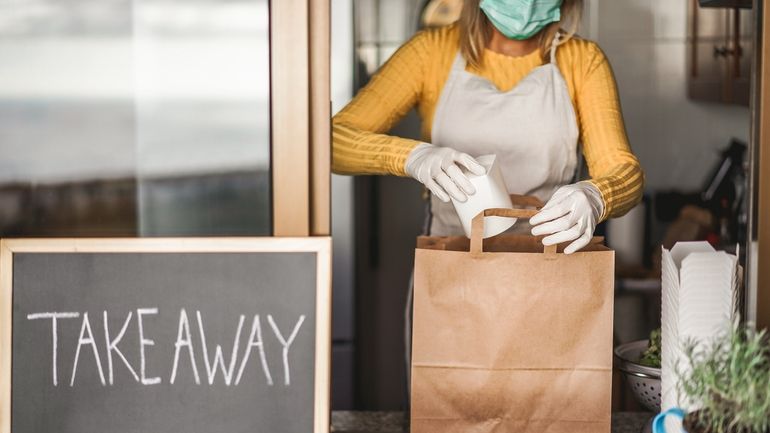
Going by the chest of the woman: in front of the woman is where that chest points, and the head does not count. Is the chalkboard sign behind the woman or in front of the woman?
in front

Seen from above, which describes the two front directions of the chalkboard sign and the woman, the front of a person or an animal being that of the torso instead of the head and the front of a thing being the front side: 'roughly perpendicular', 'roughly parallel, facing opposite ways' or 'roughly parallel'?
roughly parallel

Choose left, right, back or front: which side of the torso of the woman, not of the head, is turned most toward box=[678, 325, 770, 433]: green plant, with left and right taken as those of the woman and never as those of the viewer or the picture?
front

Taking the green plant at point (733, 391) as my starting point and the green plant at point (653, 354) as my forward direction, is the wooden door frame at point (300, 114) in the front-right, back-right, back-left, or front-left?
front-left

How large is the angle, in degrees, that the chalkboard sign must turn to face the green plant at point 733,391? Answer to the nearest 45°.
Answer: approximately 45° to its left

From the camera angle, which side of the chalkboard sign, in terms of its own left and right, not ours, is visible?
front

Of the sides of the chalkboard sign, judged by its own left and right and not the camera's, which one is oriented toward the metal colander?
left

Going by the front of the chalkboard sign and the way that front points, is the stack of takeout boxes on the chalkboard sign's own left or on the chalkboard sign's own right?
on the chalkboard sign's own left

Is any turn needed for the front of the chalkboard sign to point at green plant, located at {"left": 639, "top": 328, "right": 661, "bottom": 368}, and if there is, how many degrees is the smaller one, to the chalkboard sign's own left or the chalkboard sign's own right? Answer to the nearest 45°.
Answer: approximately 90° to the chalkboard sign's own left

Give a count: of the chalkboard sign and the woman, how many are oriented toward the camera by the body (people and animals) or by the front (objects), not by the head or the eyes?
2

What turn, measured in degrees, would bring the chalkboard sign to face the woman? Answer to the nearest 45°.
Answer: approximately 135° to its left
